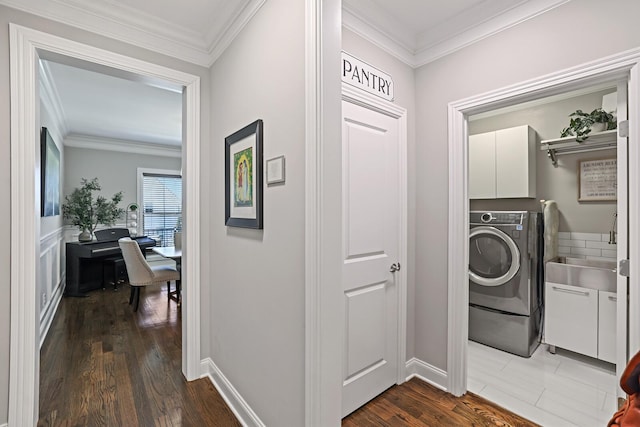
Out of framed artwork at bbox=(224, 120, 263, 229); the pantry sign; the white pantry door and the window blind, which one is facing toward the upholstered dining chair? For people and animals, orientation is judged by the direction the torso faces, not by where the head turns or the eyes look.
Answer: the window blind

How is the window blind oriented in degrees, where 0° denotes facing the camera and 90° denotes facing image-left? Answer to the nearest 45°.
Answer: approximately 0°

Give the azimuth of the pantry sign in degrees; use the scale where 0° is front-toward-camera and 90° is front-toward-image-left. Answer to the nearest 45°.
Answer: approximately 315°

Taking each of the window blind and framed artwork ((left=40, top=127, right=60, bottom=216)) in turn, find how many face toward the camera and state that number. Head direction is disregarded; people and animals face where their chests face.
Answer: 1

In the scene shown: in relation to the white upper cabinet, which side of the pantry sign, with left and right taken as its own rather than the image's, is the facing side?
left

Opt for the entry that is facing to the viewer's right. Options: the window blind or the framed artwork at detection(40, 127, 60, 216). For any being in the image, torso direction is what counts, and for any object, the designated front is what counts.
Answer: the framed artwork

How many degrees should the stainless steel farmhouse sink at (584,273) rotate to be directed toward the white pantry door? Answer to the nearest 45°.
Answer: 0° — it already faces it

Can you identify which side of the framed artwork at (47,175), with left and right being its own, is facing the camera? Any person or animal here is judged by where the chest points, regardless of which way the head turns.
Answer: right

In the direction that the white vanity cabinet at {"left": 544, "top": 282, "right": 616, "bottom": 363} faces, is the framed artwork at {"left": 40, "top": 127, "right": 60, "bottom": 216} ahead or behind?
ahead

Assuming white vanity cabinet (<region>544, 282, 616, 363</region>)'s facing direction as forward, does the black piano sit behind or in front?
in front
